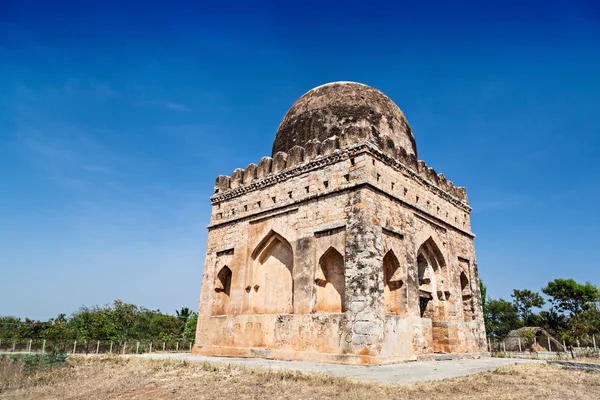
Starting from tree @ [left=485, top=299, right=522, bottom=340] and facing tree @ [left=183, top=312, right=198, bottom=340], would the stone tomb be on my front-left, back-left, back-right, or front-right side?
front-left

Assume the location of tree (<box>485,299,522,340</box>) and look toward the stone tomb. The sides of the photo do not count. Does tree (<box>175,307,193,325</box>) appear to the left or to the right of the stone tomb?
right

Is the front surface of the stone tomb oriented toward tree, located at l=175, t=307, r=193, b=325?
no

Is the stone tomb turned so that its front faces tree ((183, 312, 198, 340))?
no

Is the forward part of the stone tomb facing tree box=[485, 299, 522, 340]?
no

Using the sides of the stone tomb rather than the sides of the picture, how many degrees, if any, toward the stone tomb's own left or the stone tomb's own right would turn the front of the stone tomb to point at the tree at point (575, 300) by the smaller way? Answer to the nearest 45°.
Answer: approximately 90° to the stone tomb's own left
